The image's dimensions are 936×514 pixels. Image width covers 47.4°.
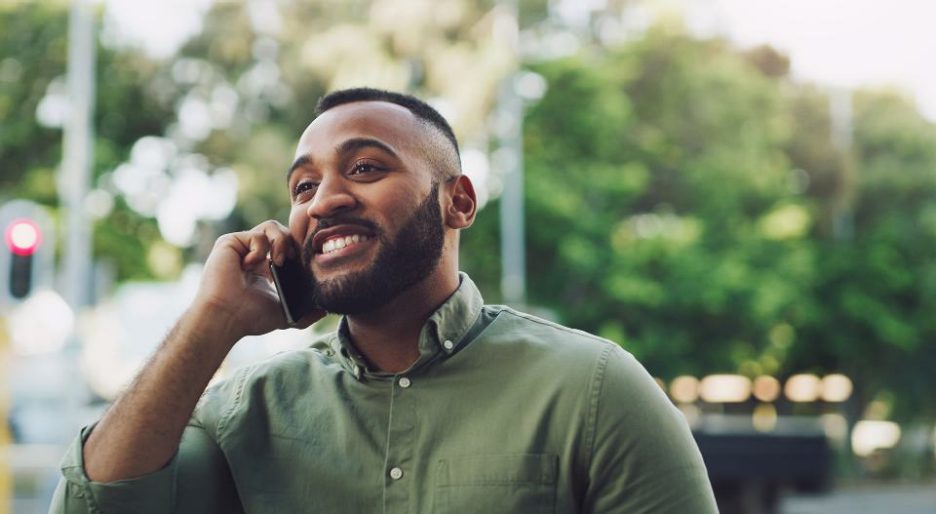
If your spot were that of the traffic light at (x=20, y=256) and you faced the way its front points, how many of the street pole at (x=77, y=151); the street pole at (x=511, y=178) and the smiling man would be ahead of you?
1

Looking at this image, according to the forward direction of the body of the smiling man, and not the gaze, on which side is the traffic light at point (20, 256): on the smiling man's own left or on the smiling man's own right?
on the smiling man's own right

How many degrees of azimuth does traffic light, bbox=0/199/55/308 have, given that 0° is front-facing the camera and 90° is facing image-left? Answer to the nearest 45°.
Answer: approximately 0°

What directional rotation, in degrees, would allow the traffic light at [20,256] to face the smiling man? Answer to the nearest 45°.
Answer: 0° — it already faces them

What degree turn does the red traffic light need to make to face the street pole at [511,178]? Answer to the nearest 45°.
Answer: approximately 135° to its left

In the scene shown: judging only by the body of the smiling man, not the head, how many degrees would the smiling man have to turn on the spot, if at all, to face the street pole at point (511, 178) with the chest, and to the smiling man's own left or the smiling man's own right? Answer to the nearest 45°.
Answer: approximately 135° to the smiling man's own right
